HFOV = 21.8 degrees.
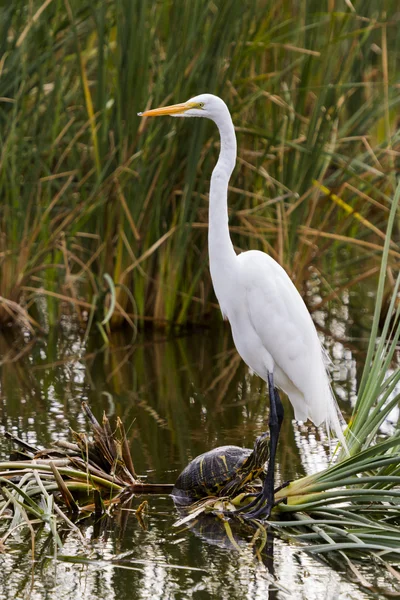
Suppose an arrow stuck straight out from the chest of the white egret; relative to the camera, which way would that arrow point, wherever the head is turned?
to the viewer's left

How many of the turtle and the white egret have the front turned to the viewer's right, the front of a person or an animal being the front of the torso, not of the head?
1

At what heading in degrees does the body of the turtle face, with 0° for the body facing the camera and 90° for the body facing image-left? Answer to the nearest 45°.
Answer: approximately 270°

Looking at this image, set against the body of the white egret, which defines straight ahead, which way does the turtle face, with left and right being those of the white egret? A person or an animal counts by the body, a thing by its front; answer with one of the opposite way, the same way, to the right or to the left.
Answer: the opposite way
